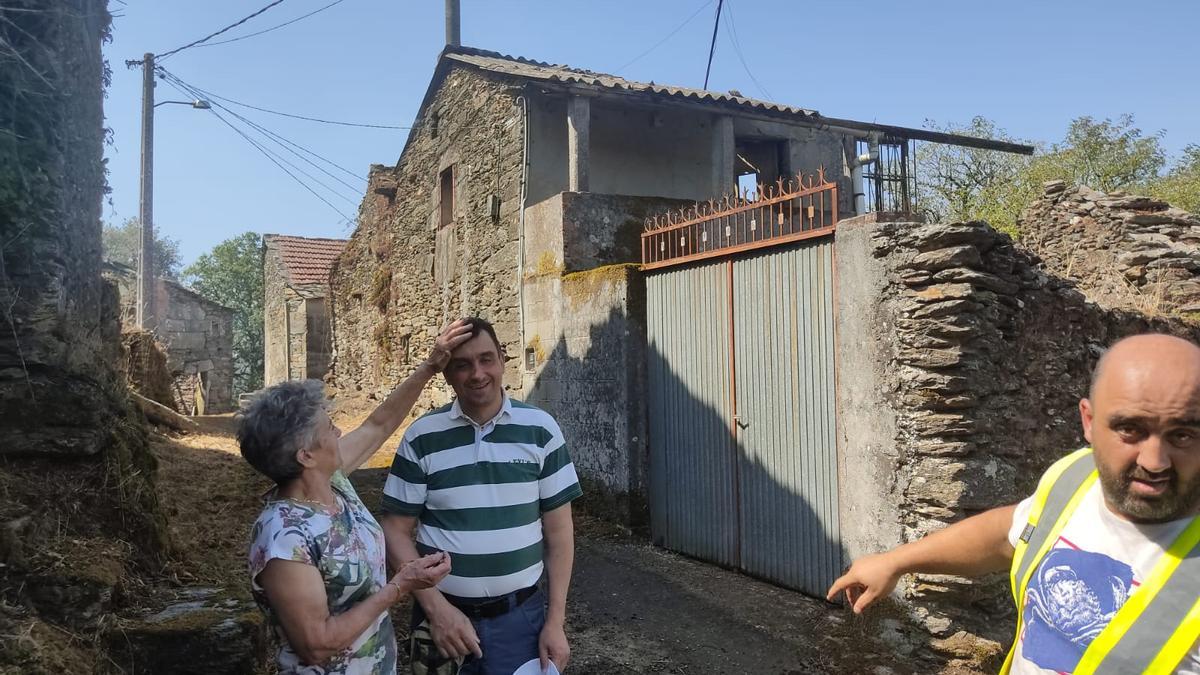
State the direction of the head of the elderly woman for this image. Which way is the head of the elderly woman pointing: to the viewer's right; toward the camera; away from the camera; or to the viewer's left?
to the viewer's right

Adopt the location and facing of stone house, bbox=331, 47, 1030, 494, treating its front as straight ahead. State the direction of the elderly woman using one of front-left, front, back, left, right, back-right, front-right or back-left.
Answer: front-right

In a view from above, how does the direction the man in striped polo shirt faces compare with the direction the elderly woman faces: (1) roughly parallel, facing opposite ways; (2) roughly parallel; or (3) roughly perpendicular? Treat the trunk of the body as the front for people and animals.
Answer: roughly perpendicular

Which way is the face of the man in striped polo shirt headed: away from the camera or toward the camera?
toward the camera

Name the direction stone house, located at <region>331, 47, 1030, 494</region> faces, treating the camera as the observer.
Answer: facing the viewer and to the right of the viewer

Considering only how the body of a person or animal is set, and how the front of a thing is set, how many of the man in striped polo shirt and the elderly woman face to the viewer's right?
1

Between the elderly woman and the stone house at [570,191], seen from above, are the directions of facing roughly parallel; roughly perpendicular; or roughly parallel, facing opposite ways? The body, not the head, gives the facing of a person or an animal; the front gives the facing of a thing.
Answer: roughly perpendicular

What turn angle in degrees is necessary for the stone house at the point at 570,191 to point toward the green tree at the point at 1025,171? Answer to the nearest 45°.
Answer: approximately 90° to its left

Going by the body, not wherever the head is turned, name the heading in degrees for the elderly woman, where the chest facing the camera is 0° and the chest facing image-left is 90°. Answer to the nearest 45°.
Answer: approximately 270°

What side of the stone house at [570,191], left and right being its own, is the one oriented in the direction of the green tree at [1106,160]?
left

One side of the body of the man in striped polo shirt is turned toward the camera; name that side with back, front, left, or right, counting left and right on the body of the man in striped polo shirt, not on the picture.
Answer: front

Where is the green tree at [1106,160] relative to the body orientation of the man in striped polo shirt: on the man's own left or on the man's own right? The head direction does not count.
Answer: on the man's own left

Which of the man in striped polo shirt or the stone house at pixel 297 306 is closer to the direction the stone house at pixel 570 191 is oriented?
the man in striped polo shirt
